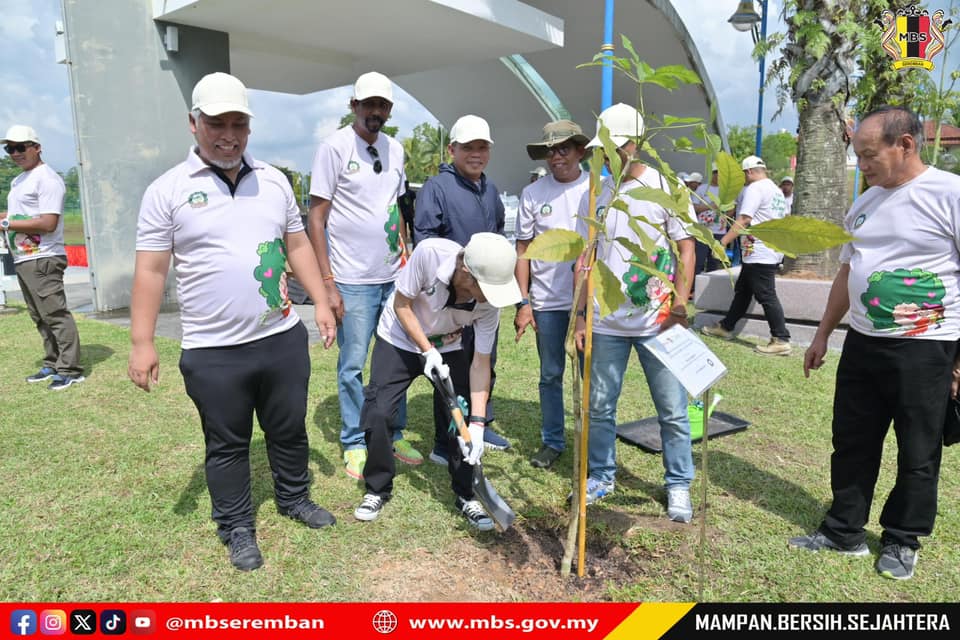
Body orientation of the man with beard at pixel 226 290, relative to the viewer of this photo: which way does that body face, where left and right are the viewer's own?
facing the viewer and to the right of the viewer

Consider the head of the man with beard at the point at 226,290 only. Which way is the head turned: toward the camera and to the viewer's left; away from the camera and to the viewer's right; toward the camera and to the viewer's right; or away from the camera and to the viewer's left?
toward the camera and to the viewer's right

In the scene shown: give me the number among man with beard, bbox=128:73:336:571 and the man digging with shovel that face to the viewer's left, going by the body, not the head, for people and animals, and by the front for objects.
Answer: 0

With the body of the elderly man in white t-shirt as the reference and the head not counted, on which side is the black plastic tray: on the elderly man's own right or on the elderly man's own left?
on the elderly man's own right

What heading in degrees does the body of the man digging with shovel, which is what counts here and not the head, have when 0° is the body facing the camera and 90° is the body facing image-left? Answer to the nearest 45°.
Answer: approximately 315°

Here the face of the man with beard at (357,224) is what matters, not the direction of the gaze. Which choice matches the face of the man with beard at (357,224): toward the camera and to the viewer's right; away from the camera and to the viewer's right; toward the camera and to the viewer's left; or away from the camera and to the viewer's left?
toward the camera and to the viewer's right

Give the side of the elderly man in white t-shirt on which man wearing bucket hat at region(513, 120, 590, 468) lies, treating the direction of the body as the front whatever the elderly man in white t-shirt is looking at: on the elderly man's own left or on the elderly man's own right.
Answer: on the elderly man's own right

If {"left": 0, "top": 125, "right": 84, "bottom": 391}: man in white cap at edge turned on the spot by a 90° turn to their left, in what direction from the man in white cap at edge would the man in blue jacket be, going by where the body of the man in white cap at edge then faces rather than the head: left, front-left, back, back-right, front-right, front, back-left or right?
front

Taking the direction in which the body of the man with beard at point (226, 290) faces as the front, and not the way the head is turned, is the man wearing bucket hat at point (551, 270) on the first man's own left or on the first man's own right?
on the first man's own left
